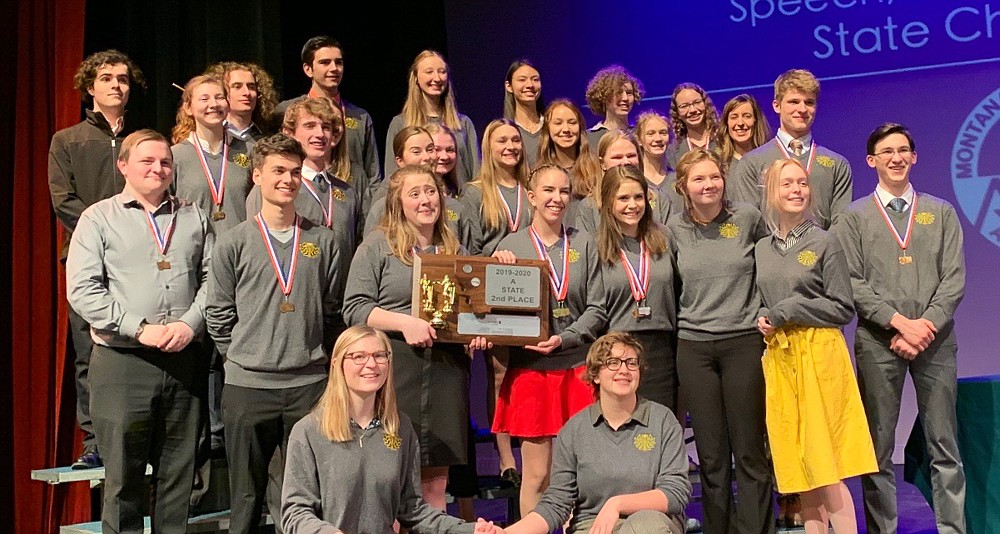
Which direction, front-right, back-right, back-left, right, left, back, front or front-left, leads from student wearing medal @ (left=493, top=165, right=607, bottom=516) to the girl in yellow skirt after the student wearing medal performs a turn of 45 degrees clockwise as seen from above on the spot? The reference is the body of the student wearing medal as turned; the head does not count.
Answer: back-left

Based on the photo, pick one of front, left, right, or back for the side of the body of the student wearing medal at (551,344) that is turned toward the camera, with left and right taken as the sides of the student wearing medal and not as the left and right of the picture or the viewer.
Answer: front

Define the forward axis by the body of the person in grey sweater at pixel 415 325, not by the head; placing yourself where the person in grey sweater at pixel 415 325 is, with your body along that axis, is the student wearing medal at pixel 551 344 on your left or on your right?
on your left

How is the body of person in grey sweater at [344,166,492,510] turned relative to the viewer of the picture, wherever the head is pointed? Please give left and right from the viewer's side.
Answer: facing the viewer and to the right of the viewer

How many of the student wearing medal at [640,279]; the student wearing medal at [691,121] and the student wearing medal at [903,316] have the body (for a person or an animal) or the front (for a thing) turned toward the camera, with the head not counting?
3

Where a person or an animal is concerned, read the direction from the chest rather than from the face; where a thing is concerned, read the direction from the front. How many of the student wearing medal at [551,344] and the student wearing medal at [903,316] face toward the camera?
2

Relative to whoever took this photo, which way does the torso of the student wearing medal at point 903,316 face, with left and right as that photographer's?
facing the viewer

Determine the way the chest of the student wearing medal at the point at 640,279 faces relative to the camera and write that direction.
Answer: toward the camera

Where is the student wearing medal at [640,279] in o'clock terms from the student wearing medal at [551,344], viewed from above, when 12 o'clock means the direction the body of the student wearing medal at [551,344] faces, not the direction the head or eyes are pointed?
the student wearing medal at [640,279] is roughly at 9 o'clock from the student wearing medal at [551,344].

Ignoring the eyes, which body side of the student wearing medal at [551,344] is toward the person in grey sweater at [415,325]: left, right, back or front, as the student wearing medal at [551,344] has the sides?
right
